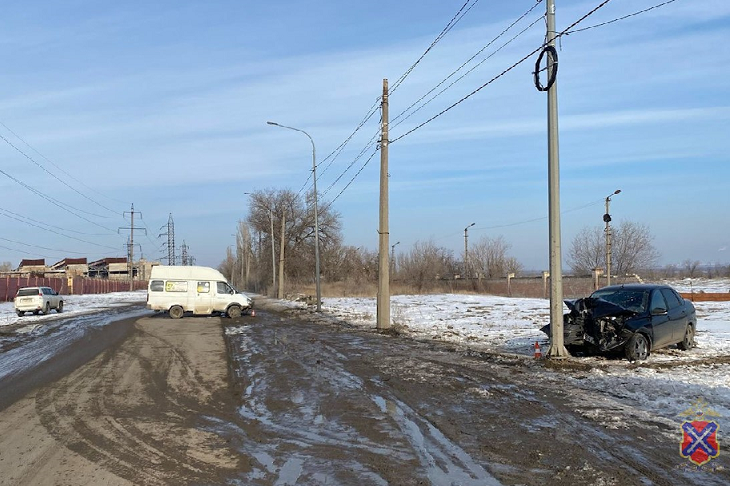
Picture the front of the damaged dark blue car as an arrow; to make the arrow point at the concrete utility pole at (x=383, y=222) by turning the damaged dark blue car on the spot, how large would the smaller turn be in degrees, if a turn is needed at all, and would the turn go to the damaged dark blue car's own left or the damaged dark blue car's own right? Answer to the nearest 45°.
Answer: approximately 90° to the damaged dark blue car's own right

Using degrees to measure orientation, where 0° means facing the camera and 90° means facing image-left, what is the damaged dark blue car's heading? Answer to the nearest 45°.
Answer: approximately 45°
